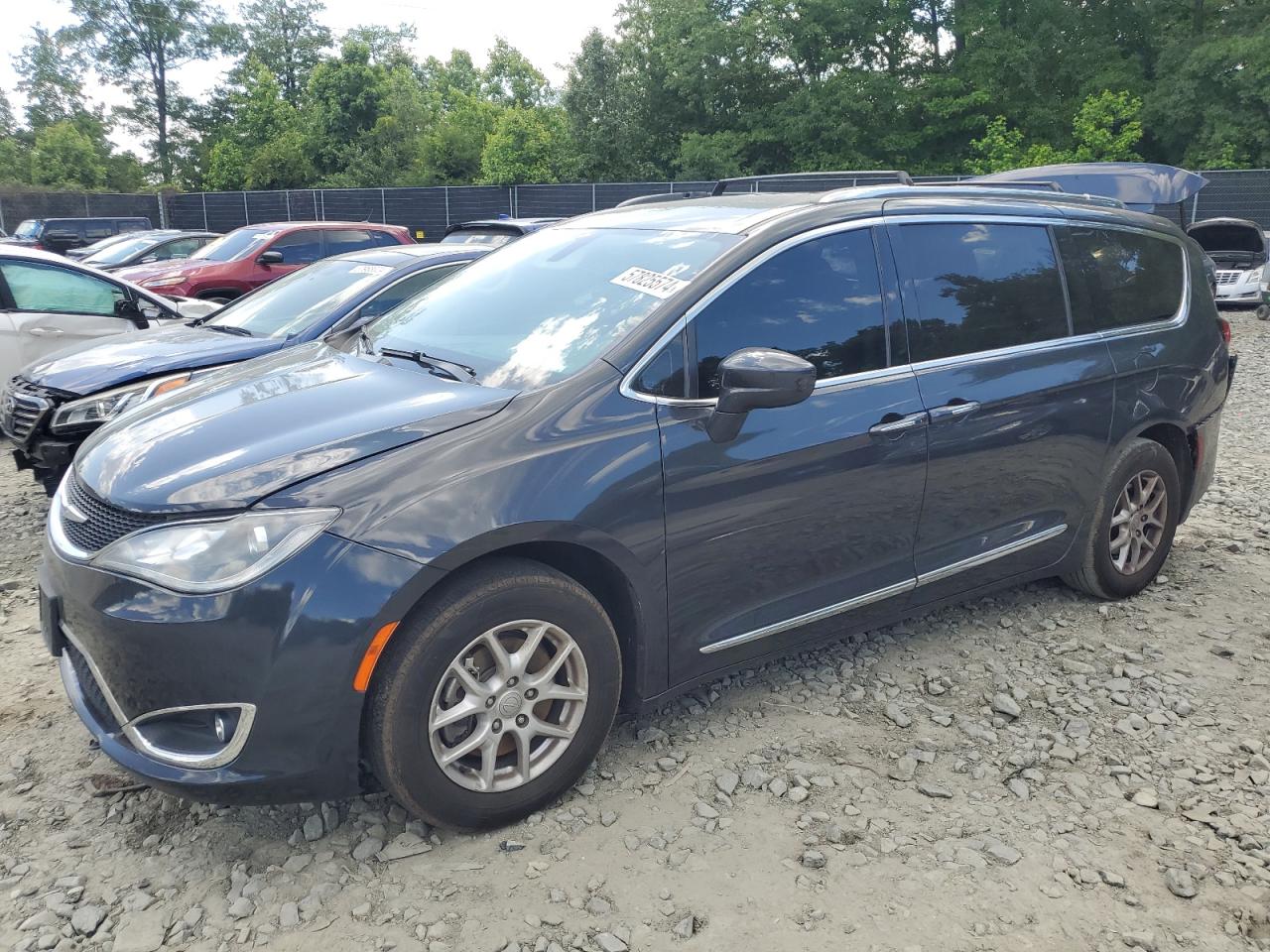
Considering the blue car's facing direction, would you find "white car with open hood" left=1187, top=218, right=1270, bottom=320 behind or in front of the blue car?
behind

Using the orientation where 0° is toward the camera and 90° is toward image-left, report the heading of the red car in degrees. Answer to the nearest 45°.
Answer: approximately 45°

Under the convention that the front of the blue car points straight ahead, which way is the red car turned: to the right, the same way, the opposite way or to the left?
the same way

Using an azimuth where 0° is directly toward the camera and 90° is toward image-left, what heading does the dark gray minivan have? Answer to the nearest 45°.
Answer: approximately 45°

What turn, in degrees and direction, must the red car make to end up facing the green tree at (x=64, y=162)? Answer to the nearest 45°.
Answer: approximately 135° to its right

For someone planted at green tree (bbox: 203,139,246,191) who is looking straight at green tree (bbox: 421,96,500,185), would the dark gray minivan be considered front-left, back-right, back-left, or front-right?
front-right

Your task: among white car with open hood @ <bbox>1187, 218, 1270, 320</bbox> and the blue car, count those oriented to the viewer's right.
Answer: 0

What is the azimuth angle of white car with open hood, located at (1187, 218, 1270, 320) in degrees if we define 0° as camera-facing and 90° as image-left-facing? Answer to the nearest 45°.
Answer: approximately 0°

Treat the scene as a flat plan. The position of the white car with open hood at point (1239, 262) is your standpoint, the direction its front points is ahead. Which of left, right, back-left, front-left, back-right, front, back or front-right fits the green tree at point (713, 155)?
back-right

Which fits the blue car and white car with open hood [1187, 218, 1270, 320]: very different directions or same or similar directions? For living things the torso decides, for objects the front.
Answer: same or similar directions

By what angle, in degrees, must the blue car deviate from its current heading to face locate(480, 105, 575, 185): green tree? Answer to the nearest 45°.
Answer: approximately 135° to its right
